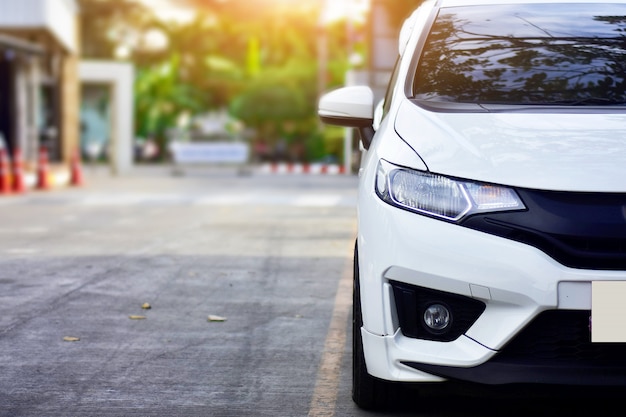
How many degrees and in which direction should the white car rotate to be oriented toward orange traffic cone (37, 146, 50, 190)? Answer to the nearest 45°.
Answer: approximately 135° to its right

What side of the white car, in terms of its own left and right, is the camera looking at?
front

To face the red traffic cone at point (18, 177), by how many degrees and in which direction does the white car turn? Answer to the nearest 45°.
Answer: approximately 135° to its right

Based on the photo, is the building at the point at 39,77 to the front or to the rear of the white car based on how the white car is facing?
to the rear
